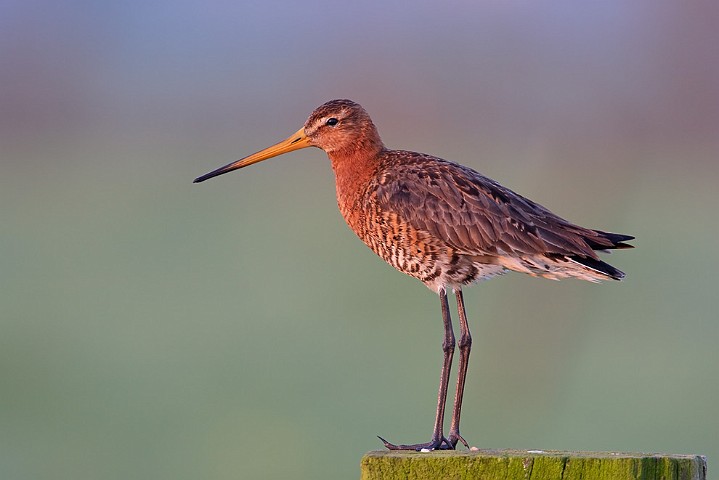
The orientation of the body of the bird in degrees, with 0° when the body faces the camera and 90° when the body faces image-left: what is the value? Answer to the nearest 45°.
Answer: approximately 90°
